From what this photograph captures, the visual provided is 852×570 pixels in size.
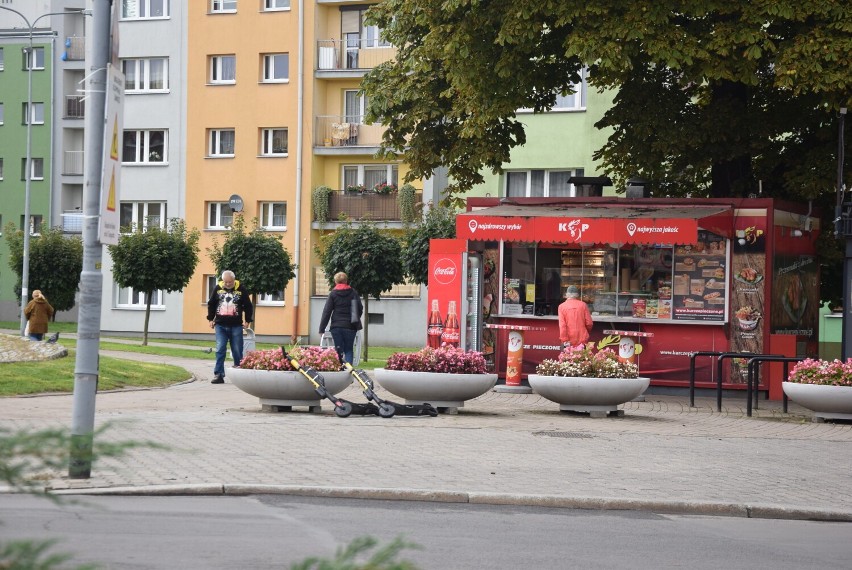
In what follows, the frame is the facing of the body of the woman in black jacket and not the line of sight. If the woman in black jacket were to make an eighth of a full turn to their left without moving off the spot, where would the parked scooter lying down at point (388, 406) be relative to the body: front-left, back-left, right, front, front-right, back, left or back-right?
back-left

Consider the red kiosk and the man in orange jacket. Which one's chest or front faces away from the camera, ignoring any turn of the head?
the man in orange jacket

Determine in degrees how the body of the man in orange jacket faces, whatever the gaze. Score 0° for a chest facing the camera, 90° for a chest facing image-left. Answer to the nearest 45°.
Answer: approximately 180°

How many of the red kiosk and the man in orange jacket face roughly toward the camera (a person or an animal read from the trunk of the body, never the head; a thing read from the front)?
1

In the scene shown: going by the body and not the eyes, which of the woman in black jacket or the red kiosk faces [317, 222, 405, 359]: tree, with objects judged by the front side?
the woman in black jacket

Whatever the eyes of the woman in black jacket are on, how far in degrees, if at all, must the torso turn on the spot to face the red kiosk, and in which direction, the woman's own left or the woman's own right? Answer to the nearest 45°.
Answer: approximately 90° to the woman's own right

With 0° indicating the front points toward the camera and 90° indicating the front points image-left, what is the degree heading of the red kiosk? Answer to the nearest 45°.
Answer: approximately 0°

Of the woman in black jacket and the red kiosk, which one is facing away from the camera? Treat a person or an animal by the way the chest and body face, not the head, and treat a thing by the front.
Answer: the woman in black jacket

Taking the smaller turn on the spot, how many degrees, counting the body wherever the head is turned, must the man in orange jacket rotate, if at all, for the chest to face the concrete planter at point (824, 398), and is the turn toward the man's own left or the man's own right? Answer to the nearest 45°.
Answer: approximately 135° to the man's own right

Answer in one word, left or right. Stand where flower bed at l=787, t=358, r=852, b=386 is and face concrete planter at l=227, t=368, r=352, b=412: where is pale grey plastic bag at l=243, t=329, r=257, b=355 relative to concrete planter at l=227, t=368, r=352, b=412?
right

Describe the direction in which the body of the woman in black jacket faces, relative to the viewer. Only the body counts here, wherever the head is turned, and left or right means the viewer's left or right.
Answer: facing away from the viewer
